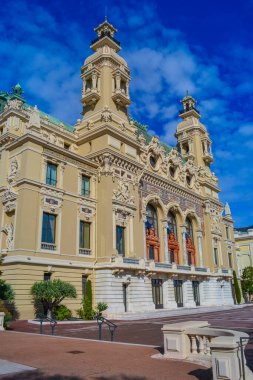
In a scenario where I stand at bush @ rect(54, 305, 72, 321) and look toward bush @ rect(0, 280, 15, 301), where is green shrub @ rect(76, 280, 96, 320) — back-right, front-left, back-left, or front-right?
back-right

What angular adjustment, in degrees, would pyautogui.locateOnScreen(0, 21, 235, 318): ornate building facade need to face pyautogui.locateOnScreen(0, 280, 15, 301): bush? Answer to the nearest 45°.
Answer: approximately 90° to its right
